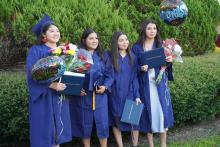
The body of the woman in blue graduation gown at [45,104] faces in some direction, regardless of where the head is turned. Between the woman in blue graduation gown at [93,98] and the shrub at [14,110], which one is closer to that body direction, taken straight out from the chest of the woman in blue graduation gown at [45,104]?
the woman in blue graduation gown

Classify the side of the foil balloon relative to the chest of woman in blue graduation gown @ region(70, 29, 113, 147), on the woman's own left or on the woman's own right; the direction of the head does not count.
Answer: on the woman's own left

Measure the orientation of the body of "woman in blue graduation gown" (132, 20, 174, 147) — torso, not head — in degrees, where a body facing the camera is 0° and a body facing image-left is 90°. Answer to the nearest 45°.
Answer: approximately 0°

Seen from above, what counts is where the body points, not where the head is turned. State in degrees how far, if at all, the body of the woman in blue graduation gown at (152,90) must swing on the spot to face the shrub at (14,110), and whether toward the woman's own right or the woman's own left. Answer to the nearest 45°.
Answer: approximately 90° to the woman's own right

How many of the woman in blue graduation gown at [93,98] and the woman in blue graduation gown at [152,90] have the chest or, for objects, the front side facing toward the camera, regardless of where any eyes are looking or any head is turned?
2

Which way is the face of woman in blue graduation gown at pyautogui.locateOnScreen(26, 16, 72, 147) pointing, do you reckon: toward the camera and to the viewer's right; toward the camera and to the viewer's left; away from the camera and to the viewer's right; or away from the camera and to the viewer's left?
toward the camera and to the viewer's right
